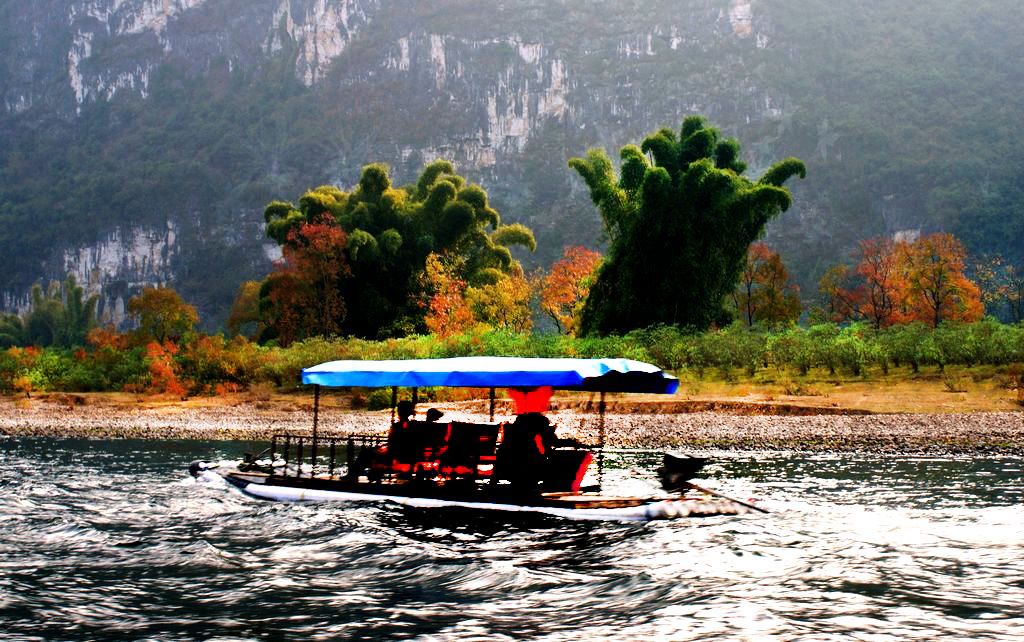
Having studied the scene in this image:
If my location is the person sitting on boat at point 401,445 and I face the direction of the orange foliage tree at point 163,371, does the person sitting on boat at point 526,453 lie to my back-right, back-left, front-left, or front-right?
back-right

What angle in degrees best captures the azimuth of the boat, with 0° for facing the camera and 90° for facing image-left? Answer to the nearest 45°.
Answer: approximately 90°

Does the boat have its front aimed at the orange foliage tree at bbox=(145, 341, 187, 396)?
no
